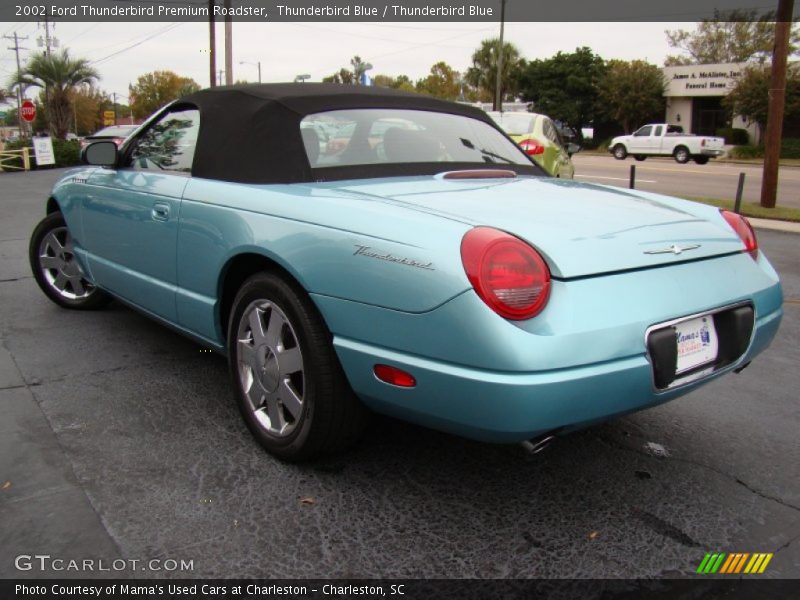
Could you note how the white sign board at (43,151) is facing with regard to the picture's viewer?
facing the viewer

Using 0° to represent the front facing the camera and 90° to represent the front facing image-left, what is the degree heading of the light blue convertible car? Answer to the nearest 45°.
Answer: approximately 135°

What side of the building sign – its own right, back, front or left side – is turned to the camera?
front

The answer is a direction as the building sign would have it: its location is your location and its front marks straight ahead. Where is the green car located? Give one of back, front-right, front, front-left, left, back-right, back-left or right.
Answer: front

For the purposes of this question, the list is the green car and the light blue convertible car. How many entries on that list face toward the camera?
0

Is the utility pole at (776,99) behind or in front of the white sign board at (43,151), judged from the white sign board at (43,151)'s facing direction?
in front

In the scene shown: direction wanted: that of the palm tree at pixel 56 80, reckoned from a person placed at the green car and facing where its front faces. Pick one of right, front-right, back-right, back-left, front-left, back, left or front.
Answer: left

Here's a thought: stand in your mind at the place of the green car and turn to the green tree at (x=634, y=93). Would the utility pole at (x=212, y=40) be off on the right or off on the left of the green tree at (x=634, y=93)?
left

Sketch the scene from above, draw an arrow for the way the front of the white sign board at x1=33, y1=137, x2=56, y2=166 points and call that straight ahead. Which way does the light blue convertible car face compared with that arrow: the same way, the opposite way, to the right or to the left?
the opposite way

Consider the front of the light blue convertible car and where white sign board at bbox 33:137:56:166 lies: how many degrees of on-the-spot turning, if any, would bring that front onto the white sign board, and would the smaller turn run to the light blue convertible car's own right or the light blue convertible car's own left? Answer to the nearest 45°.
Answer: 0° — it already faces it

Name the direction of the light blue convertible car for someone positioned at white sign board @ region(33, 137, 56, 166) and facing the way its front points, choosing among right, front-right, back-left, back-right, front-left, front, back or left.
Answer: front

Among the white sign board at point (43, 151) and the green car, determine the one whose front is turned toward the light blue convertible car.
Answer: the white sign board

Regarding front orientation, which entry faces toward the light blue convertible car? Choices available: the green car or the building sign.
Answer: the building sign

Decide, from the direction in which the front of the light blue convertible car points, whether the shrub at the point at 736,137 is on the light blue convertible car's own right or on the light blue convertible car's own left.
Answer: on the light blue convertible car's own right

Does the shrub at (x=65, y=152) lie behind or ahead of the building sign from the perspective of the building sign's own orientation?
ahead

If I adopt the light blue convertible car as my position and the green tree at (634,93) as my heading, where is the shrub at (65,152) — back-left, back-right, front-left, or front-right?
front-left

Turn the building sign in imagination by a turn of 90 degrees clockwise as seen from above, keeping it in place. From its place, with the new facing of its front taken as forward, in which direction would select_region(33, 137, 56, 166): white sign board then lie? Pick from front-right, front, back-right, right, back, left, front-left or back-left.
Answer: front-left

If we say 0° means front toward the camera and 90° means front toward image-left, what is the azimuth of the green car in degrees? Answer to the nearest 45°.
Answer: approximately 225°

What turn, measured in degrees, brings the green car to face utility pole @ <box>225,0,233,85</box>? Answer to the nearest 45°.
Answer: approximately 90° to its left
